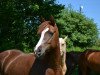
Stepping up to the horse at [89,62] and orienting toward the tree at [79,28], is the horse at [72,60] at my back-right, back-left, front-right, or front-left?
front-left
